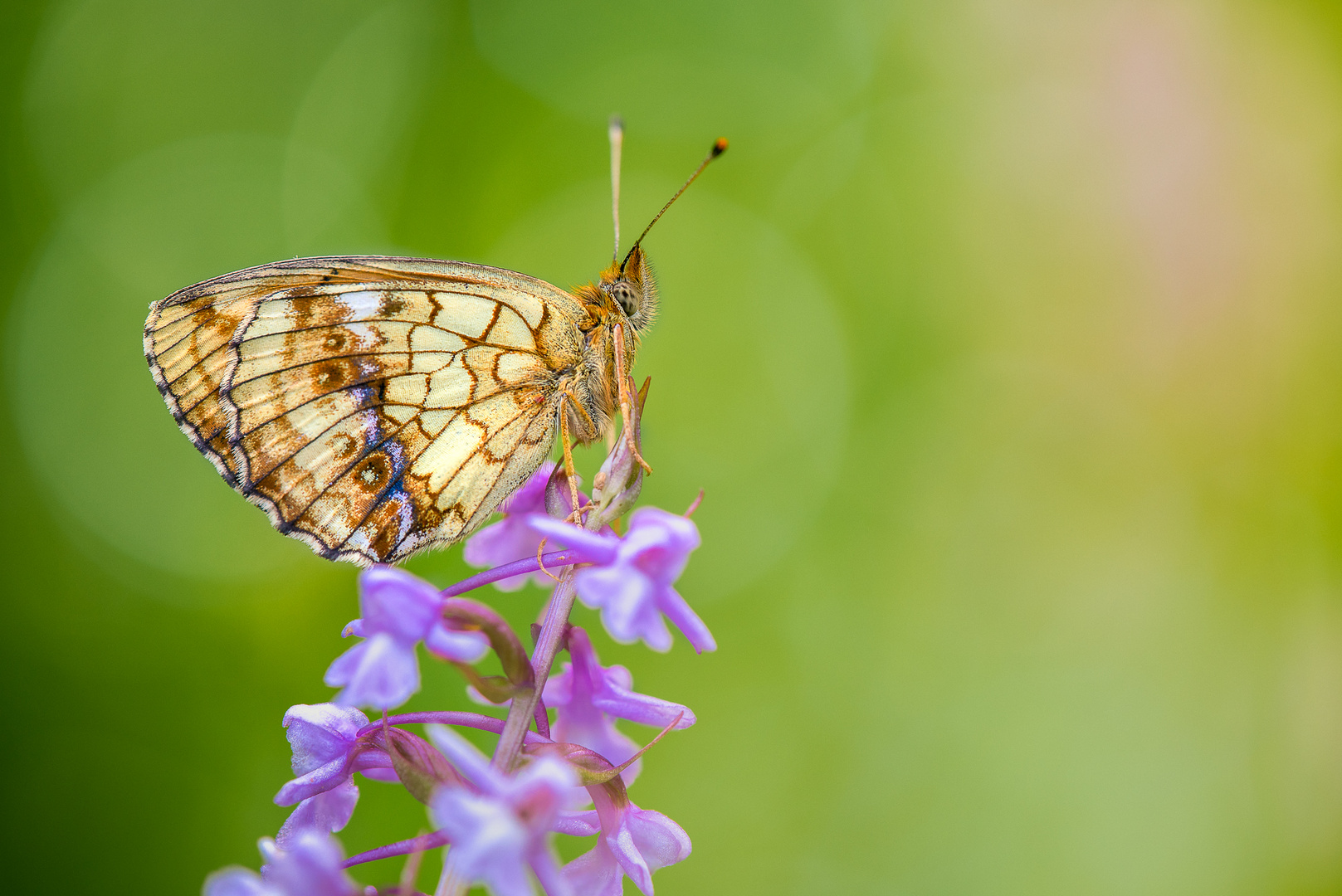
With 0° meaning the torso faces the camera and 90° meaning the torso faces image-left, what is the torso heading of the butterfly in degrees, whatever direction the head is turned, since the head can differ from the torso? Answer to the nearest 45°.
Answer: approximately 270°
